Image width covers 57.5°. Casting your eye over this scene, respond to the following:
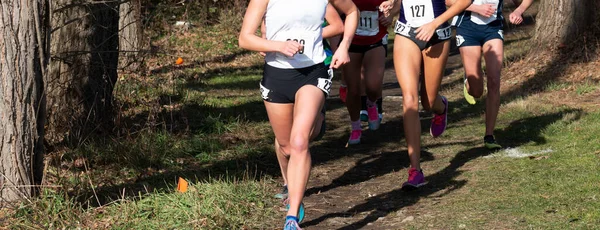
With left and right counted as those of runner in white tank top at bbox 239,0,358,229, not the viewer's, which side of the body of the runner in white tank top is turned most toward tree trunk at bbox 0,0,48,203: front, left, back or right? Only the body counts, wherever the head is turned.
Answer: right

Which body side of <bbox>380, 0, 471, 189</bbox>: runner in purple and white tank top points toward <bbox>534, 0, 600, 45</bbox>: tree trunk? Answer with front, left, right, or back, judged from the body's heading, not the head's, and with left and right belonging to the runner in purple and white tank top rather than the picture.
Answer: back

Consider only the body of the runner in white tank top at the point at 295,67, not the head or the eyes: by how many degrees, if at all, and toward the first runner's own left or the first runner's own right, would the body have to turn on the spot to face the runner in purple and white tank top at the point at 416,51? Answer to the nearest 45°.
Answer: approximately 135° to the first runner's own left

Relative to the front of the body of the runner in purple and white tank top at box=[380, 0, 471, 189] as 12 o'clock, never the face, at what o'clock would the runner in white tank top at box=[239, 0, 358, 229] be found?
the runner in white tank top at box=[239, 0, 358, 229] is roughly at 1 o'clock from the runner in purple and white tank top at box=[380, 0, 471, 189].

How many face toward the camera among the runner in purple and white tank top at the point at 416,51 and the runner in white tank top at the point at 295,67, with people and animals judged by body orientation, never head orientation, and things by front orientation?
2

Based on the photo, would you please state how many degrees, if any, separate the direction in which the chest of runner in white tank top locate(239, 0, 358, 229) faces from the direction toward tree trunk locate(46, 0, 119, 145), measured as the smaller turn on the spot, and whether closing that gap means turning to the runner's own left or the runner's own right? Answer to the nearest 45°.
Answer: approximately 135° to the runner's own right

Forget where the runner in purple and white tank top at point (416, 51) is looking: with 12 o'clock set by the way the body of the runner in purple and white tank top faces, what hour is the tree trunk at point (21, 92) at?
The tree trunk is roughly at 2 o'clock from the runner in purple and white tank top.

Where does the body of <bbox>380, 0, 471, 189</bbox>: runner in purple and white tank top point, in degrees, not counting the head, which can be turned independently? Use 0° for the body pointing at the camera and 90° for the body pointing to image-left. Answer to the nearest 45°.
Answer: approximately 0°

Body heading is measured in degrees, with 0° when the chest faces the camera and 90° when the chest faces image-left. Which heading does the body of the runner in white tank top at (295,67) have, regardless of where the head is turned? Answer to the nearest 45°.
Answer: approximately 0°
